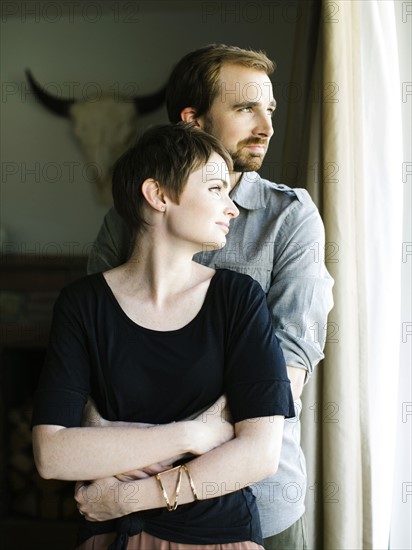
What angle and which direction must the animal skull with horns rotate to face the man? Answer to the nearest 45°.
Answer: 0° — it already faces them

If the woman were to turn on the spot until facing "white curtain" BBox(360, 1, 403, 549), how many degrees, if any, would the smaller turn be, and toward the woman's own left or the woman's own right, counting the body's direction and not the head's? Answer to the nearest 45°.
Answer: approximately 135° to the woman's own left

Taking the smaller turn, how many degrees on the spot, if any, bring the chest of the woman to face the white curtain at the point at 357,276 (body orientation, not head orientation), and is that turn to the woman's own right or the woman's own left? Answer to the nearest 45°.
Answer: approximately 135° to the woman's own left

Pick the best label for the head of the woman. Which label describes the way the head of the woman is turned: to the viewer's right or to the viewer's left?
to the viewer's right

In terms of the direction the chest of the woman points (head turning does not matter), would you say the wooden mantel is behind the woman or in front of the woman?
behind

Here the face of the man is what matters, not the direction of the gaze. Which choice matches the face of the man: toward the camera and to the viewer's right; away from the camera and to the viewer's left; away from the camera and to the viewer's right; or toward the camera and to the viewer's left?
toward the camera and to the viewer's right

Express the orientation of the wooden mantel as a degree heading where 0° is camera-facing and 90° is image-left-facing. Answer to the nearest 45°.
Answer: approximately 0°

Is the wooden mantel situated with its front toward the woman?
yes

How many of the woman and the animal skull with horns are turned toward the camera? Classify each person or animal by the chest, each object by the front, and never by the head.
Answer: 2
